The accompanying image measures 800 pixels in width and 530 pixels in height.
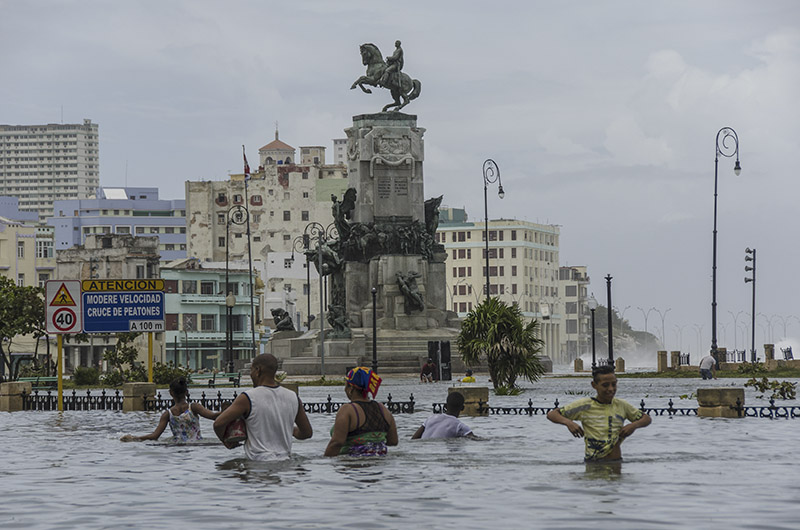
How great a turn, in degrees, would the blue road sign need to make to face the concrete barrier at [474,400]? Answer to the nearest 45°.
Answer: approximately 45° to its left

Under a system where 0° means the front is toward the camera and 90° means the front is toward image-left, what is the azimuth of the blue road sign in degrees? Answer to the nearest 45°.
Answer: approximately 0°

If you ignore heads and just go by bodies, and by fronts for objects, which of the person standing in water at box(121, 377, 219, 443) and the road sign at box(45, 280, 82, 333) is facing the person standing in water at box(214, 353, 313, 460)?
the road sign

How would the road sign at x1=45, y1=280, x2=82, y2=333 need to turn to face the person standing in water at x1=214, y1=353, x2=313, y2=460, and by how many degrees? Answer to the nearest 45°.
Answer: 0° — it already faces them

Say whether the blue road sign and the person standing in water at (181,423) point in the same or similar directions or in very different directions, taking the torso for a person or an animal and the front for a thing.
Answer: very different directions

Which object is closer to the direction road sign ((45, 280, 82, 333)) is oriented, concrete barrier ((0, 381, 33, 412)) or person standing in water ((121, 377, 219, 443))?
the person standing in water

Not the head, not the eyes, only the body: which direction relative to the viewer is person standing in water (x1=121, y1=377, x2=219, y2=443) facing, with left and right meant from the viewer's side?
facing away from the viewer
